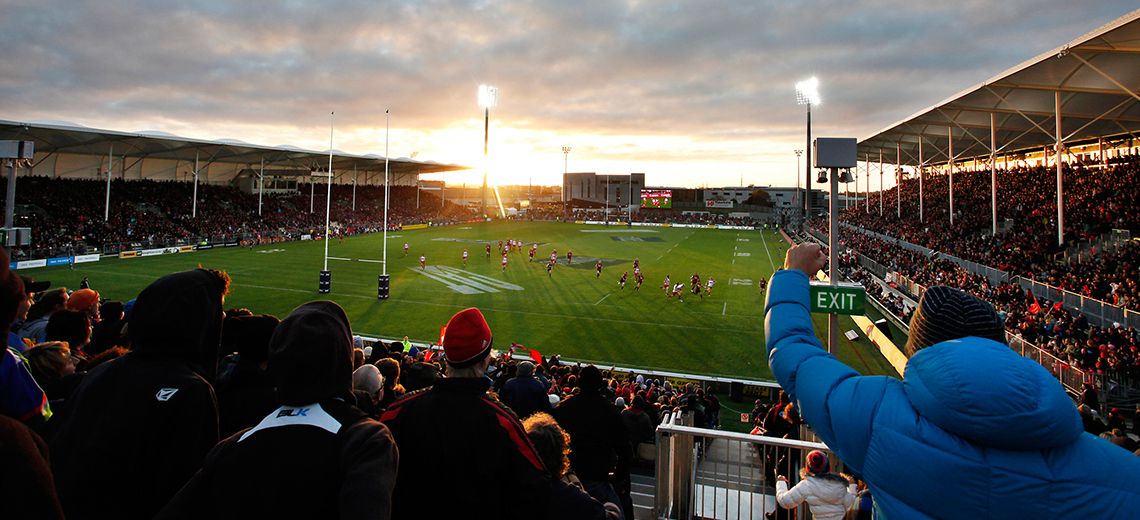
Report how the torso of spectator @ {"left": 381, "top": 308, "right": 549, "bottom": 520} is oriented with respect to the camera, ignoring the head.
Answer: away from the camera

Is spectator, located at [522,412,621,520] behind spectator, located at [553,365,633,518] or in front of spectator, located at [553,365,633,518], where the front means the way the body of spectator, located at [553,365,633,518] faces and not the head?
behind

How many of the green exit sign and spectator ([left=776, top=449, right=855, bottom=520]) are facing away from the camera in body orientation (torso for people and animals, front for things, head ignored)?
1

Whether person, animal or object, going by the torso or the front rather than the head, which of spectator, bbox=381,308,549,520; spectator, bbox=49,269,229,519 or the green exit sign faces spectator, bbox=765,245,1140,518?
the green exit sign

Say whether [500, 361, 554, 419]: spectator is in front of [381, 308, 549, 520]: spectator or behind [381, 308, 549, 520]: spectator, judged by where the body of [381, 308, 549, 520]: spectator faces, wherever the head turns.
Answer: in front

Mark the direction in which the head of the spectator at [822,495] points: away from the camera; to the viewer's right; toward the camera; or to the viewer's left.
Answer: away from the camera

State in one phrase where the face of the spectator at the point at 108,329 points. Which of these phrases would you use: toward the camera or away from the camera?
away from the camera

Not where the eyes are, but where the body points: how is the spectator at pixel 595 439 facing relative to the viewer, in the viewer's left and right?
facing away from the viewer

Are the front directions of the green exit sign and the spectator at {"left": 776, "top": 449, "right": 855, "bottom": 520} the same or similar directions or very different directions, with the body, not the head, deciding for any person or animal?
very different directions

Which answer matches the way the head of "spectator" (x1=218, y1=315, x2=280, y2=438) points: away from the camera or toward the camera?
away from the camera

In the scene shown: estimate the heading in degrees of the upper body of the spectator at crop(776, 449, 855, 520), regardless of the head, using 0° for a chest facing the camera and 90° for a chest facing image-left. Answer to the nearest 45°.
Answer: approximately 180°

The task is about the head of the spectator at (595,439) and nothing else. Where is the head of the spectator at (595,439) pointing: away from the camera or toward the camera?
away from the camera
